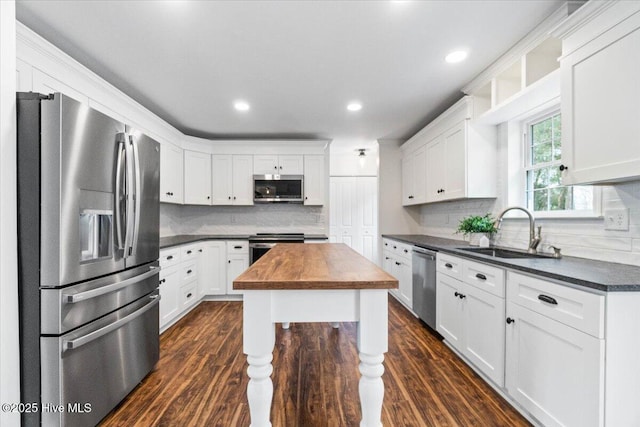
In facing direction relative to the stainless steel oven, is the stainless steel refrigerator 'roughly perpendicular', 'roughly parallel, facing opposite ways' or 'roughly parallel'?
roughly perpendicular

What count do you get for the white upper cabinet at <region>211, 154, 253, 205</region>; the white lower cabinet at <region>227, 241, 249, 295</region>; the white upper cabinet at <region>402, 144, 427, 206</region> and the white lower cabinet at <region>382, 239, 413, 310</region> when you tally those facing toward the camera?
2

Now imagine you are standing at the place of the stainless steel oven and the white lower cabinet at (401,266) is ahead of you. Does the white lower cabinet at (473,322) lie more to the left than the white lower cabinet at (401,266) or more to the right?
right

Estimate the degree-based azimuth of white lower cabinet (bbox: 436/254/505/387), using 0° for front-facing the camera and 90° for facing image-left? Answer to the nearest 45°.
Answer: approximately 45°

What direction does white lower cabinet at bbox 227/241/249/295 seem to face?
toward the camera

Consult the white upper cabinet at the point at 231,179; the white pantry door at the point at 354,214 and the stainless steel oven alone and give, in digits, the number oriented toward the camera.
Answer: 3

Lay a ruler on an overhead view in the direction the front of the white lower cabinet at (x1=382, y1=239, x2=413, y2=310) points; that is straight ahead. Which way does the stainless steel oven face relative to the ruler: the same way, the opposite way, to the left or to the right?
to the left

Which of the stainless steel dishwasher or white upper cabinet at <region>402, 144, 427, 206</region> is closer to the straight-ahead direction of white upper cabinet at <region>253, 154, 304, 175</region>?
the stainless steel dishwasher

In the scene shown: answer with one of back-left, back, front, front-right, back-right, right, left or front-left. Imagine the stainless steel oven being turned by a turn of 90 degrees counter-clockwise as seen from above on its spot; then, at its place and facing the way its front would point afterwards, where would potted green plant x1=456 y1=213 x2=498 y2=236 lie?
front-right

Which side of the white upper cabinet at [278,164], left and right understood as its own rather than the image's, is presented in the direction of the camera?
front

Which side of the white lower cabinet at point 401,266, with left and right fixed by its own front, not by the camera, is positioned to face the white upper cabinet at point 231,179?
front
